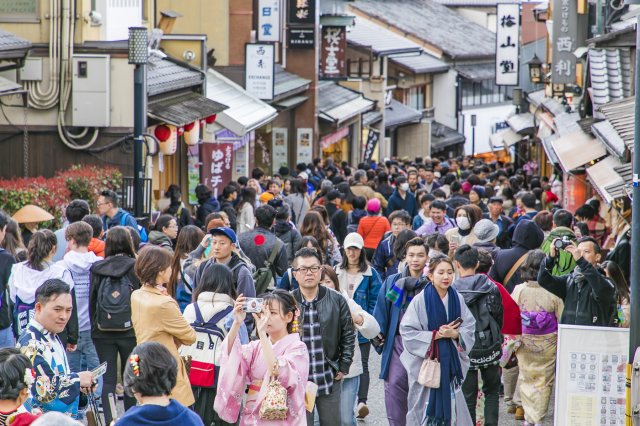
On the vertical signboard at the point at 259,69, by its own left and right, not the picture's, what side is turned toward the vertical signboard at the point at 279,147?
back

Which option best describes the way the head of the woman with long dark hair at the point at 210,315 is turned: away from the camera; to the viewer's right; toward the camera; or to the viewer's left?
away from the camera

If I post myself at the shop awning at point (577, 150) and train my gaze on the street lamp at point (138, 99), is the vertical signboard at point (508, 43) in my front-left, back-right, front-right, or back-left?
back-right

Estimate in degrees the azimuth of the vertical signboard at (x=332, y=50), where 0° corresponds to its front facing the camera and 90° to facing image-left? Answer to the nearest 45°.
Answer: approximately 0°

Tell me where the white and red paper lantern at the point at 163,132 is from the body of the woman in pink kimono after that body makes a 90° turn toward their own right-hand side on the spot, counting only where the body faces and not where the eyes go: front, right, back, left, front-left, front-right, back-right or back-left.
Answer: front-right
